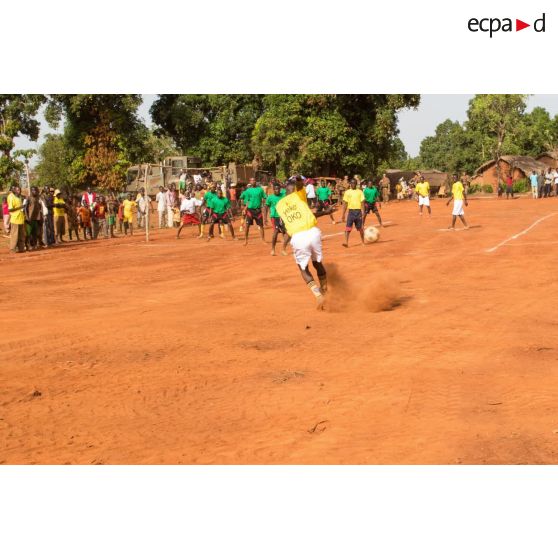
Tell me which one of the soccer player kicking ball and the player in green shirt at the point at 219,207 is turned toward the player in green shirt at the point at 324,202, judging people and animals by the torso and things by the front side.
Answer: the soccer player kicking ball

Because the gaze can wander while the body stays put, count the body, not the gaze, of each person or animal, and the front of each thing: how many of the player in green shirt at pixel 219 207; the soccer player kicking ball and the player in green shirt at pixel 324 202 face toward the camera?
2

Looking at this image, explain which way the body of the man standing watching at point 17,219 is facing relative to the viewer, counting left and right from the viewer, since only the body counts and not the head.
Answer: facing the viewer and to the right of the viewer

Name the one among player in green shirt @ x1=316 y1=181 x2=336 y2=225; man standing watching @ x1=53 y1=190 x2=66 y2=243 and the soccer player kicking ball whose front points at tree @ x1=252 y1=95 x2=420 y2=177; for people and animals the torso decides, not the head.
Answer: the soccer player kicking ball

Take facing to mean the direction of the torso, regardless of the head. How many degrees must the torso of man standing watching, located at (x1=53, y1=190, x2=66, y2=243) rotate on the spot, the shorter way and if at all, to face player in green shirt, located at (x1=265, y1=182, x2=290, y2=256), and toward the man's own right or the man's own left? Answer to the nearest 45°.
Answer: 0° — they already face them

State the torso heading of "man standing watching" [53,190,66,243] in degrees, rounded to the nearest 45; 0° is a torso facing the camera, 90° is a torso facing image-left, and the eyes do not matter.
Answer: approximately 315°

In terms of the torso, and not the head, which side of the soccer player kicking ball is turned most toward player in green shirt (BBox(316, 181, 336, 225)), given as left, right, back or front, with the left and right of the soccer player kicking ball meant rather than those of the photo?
front

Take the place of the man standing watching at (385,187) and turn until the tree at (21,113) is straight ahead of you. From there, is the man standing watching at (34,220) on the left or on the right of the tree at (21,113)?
left

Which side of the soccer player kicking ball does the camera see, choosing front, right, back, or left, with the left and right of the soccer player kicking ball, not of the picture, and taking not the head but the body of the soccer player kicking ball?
back

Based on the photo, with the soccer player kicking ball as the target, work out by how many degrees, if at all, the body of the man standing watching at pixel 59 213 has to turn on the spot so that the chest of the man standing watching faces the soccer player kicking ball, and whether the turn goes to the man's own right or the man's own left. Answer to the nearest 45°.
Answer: approximately 45° to the man's own right

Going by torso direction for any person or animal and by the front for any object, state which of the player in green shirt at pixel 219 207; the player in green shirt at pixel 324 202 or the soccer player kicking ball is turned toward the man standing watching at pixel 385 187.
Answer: the soccer player kicking ball

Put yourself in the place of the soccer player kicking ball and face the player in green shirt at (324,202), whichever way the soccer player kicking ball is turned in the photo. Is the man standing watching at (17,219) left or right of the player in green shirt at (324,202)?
left
